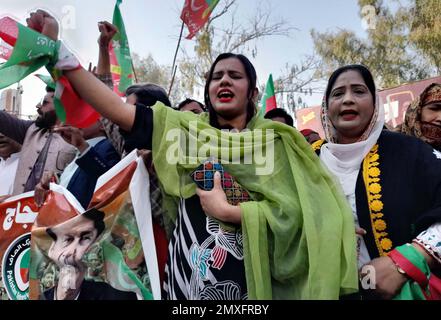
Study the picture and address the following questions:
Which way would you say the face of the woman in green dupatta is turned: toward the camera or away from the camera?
toward the camera

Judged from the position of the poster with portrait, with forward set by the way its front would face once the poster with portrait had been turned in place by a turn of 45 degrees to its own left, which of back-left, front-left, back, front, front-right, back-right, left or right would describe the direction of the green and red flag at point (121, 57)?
back-left

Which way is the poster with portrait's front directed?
toward the camera

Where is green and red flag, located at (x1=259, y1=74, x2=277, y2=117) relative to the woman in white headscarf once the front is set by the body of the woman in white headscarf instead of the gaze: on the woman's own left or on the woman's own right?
on the woman's own right

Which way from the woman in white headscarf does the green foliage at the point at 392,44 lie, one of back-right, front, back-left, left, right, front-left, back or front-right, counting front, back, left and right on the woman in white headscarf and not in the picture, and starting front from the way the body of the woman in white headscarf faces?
back-right

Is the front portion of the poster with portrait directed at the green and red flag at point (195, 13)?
no

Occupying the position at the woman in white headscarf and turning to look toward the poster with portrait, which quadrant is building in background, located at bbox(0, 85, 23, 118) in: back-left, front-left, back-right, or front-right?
front-right

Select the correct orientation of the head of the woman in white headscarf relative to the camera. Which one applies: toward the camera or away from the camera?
toward the camera

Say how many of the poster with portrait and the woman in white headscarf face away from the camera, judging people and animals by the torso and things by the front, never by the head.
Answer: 0

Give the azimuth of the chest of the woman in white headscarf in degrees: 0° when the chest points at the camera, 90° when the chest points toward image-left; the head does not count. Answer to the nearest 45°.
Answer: approximately 45°

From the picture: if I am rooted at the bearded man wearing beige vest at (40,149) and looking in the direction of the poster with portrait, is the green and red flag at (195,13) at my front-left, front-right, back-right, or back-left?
back-left
